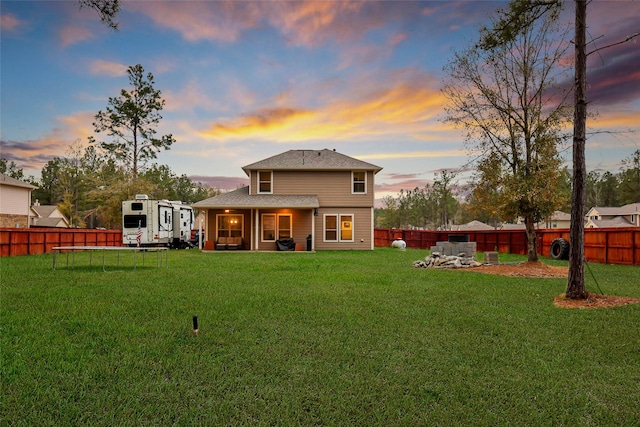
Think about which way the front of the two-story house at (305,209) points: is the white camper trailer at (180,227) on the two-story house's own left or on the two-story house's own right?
on the two-story house's own left

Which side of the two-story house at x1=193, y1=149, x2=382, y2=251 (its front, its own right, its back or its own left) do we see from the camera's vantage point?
back

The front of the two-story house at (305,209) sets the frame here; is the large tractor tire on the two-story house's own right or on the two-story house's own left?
on the two-story house's own right

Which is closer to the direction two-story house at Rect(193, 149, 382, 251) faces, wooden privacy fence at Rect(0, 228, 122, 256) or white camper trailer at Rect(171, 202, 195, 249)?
the white camper trailer

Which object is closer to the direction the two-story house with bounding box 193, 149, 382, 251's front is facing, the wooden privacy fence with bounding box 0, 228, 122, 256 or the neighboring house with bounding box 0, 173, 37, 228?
the neighboring house

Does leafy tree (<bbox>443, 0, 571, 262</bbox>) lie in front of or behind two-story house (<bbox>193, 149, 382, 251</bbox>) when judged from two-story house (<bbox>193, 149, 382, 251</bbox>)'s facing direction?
behind

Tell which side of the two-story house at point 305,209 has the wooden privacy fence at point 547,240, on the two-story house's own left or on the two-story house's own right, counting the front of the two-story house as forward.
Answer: on the two-story house's own right

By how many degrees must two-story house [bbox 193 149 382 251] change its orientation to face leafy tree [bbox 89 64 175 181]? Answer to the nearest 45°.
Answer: approximately 45° to its left

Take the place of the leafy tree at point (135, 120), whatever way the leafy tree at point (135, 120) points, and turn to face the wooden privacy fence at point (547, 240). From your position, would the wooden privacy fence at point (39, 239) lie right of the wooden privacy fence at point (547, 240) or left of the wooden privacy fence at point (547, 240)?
right

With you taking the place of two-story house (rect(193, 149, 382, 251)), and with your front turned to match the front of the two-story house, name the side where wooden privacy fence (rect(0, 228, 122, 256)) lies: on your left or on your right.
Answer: on your left

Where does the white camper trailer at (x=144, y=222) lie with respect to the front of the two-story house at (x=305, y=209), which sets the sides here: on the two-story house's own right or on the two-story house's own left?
on the two-story house's own left

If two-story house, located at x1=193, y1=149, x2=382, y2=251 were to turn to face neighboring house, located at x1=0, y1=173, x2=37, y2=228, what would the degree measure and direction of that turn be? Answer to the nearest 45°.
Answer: approximately 90° to its left
